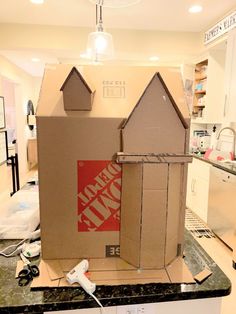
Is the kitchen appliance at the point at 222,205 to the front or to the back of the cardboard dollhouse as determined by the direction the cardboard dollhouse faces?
to the back

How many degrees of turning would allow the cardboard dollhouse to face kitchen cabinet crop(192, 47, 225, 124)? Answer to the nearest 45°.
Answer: approximately 135° to its left

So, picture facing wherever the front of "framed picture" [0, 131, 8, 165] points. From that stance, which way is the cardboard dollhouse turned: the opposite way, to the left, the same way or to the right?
to the right

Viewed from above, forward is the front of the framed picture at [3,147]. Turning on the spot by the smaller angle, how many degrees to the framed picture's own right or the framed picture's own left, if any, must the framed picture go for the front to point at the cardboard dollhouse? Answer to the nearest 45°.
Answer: approximately 90° to the framed picture's own right

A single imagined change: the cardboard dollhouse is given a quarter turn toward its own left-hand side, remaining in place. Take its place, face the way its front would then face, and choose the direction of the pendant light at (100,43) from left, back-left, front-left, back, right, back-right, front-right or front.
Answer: left

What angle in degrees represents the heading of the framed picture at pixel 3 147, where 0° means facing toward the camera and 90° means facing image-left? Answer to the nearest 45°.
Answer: approximately 270°

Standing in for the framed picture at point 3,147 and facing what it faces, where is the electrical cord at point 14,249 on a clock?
The electrical cord is roughly at 3 o'clock from the framed picture.

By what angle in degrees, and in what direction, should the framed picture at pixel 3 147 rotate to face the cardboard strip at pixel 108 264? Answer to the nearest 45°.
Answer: approximately 90° to its right

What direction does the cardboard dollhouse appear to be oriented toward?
toward the camera
